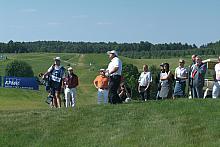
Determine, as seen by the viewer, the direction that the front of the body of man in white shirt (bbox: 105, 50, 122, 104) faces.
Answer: to the viewer's left

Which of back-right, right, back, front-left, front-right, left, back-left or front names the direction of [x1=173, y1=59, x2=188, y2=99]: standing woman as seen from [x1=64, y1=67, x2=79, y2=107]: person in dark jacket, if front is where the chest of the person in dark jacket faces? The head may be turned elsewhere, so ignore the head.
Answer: left

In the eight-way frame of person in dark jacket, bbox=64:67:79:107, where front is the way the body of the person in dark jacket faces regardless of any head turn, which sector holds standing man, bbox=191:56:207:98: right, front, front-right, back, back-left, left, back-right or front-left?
left

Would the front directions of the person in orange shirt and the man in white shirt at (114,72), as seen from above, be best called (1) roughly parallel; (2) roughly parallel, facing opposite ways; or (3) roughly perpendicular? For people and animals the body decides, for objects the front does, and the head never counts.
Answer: roughly perpendicular

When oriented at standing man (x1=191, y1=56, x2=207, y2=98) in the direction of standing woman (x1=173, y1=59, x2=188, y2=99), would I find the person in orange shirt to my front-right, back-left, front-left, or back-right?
front-left

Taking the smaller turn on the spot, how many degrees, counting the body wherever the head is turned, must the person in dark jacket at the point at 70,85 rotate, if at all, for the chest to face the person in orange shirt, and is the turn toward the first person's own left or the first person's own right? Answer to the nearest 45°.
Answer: approximately 90° to the first person's own left

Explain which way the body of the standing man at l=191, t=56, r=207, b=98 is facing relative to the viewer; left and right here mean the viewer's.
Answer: facing the viewer and to the left of the viewer

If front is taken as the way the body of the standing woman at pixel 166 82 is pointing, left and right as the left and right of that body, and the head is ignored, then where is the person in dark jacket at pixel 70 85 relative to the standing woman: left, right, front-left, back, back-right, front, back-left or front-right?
front-right
